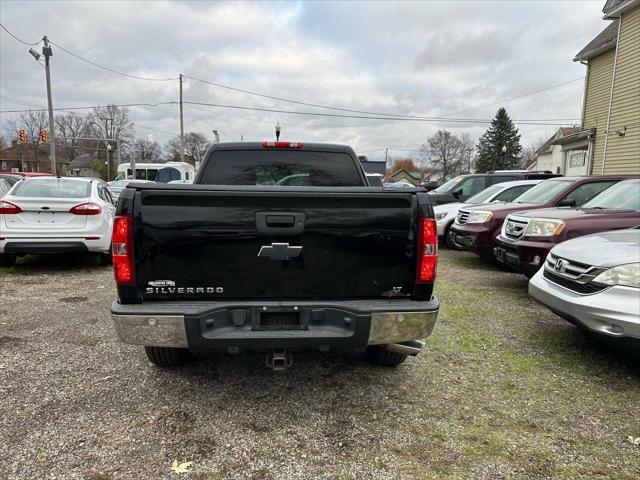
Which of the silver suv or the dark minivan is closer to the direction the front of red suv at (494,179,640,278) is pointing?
the silver suv

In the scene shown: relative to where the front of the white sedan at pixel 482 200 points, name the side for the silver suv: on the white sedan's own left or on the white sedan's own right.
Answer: on the white sedan's own left

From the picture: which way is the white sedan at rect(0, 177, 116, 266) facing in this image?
away from the camera

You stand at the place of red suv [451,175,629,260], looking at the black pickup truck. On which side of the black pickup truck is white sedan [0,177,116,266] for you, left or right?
right

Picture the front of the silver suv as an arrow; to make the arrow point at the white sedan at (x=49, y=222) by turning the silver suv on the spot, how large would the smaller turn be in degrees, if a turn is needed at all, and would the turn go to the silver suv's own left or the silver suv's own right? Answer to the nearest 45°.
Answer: approximately 45° to the silver suv's own right

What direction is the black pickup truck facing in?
away from the camera

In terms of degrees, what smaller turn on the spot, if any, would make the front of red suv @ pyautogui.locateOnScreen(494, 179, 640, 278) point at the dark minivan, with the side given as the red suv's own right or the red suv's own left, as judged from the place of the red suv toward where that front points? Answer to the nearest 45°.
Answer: approximately 90° to the red suv's own right

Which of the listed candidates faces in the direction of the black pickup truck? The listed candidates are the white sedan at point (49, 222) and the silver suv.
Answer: the silver suv

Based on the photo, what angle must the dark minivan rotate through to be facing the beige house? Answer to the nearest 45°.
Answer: approximately 180°

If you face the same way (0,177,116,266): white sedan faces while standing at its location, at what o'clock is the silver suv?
The silver suv is roughly at 5 o'clock from the white sedan.
